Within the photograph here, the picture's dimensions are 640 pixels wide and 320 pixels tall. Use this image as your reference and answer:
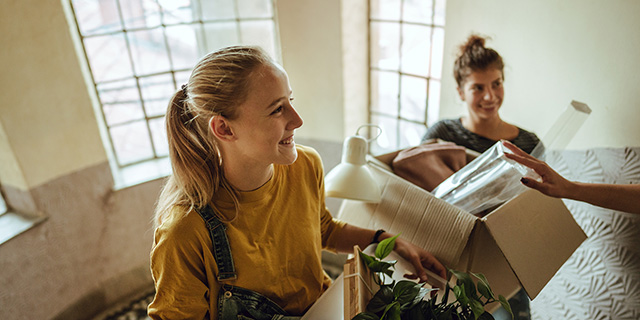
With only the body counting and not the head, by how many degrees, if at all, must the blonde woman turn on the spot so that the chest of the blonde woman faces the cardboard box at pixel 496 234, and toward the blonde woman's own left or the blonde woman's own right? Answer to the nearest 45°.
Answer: approximately 45° to the blonde woman's own left

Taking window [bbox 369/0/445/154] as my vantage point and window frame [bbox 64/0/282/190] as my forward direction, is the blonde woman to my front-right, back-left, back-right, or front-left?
front-left

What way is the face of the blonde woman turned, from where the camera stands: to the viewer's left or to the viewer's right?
to the viewer's right

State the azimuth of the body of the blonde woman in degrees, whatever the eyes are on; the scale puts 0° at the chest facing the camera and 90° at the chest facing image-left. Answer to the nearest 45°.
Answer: approximately 315°

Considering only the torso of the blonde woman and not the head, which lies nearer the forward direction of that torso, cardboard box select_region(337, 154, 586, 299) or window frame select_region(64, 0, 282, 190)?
the cardboard box

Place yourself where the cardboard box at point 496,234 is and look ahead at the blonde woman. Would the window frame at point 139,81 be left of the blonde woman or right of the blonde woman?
right

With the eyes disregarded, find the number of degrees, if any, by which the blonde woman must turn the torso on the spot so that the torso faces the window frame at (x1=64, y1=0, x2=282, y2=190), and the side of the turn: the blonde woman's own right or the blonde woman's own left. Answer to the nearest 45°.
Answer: approximately 180°

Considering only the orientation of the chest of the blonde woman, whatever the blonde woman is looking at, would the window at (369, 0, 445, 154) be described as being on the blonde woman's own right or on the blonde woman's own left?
on the blonde woman's own left
